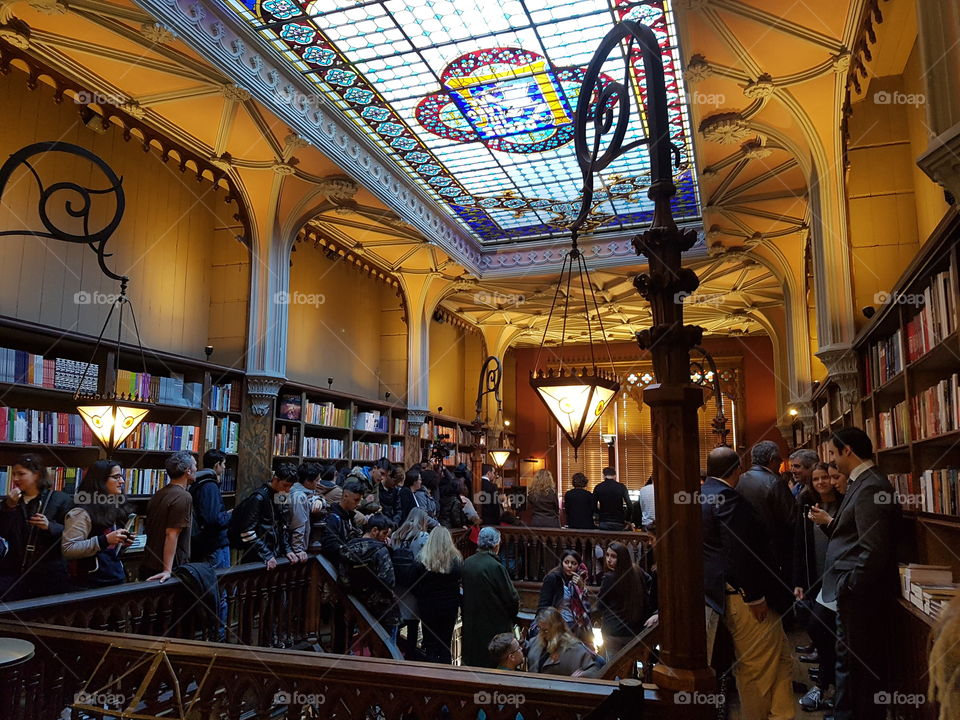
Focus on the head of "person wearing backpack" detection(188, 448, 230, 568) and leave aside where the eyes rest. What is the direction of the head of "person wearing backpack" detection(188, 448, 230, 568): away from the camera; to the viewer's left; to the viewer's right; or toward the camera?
to the viewer's right

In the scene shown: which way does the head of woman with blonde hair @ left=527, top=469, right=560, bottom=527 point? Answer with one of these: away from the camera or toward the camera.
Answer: away from the camera

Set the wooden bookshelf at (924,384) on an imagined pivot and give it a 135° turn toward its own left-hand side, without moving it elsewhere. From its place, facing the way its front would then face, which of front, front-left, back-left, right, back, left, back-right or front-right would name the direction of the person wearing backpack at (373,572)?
back

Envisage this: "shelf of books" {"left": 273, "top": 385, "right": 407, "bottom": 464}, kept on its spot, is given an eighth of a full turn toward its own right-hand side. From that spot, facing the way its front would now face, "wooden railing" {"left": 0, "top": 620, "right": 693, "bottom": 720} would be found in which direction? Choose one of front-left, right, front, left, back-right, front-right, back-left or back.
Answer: front

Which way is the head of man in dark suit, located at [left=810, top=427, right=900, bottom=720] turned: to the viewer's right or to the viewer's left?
to the viewer's left

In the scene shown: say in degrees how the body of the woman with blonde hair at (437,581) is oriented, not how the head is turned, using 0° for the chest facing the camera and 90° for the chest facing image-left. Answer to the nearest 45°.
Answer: approximately 180°

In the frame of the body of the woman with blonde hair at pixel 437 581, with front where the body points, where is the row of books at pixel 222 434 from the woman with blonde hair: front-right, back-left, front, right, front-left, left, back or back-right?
front-left

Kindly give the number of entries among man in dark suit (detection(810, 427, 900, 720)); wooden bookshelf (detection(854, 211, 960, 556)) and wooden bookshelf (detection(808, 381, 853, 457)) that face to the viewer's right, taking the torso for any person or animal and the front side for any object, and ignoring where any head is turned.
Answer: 0

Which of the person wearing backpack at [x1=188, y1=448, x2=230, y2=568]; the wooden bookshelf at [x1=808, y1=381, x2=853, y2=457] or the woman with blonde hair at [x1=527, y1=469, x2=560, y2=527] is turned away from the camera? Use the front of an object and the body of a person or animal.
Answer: the woman with blonde hair

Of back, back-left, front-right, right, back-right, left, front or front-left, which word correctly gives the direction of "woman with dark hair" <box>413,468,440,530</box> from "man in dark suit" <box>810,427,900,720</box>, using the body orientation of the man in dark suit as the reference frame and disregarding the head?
front-right

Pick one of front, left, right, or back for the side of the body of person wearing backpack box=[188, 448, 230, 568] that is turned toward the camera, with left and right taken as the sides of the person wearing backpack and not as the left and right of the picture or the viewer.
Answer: right

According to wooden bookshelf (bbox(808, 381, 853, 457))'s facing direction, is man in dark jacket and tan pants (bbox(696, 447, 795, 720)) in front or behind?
in front

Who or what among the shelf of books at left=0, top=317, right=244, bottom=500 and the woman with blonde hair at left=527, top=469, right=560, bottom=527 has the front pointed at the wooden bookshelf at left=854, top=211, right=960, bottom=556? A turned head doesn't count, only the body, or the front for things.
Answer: the shelf of books
